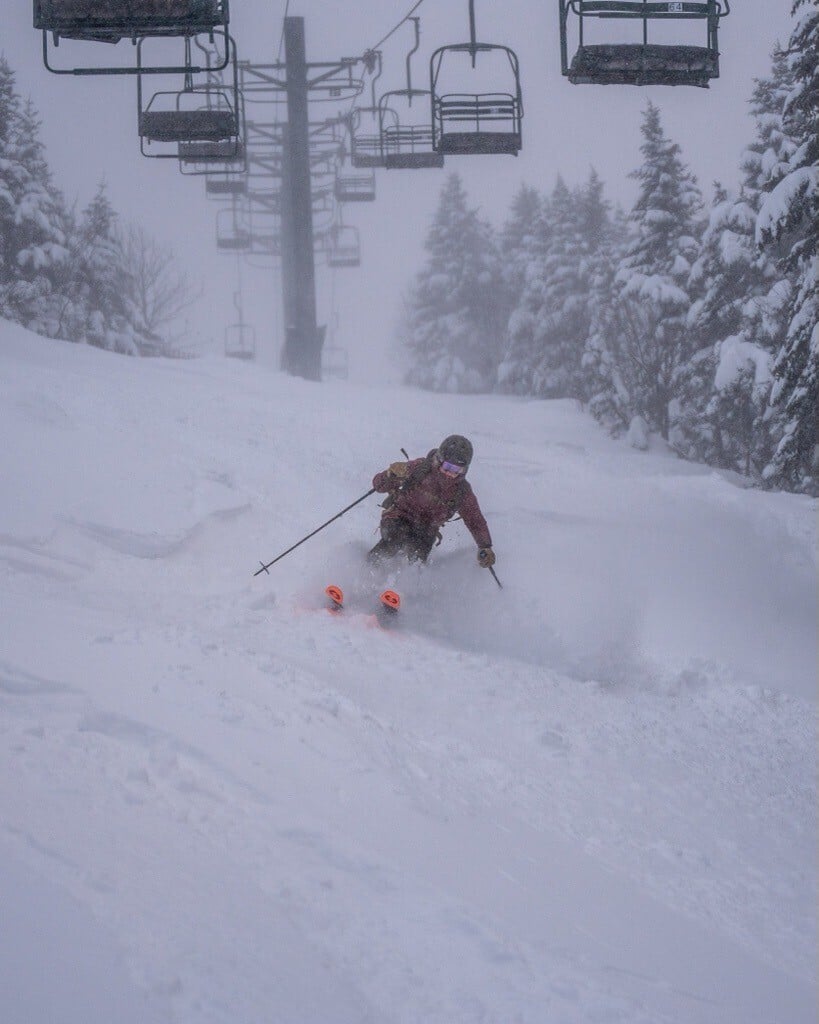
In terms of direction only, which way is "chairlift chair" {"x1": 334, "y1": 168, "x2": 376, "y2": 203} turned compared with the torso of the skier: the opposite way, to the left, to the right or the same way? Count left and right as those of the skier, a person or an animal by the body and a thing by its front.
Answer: the opposite way

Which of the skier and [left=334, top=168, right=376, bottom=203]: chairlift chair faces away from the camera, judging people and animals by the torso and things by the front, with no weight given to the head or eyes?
the chairlift chair

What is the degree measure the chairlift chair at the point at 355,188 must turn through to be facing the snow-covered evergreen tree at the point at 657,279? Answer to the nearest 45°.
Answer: approximately 90° to its right

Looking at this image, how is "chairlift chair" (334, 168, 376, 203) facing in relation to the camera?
away from the camera

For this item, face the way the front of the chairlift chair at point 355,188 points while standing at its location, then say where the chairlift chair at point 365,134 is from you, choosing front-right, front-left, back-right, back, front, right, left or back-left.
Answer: back

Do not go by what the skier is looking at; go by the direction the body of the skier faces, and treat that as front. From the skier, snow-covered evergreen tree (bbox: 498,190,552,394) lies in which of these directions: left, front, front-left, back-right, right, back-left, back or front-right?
back

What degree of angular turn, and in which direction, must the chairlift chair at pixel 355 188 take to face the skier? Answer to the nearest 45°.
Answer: approximately 180°

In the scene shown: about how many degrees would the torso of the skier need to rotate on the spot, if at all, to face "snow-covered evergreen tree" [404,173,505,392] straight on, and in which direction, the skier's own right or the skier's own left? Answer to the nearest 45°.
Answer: approximately 180°

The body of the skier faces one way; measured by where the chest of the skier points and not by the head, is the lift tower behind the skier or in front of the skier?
behind

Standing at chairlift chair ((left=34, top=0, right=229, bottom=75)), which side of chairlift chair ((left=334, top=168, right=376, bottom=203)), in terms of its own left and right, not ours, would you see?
back

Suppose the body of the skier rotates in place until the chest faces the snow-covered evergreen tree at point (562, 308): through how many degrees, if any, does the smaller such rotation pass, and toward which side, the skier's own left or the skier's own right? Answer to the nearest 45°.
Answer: approximately 180°

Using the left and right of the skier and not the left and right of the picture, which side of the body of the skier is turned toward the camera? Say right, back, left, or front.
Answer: front

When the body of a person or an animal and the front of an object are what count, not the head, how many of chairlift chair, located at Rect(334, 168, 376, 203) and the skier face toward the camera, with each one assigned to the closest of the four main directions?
1

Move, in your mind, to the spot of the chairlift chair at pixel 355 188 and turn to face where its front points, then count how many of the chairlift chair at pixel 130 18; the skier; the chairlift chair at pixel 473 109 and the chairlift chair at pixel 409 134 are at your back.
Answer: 4
